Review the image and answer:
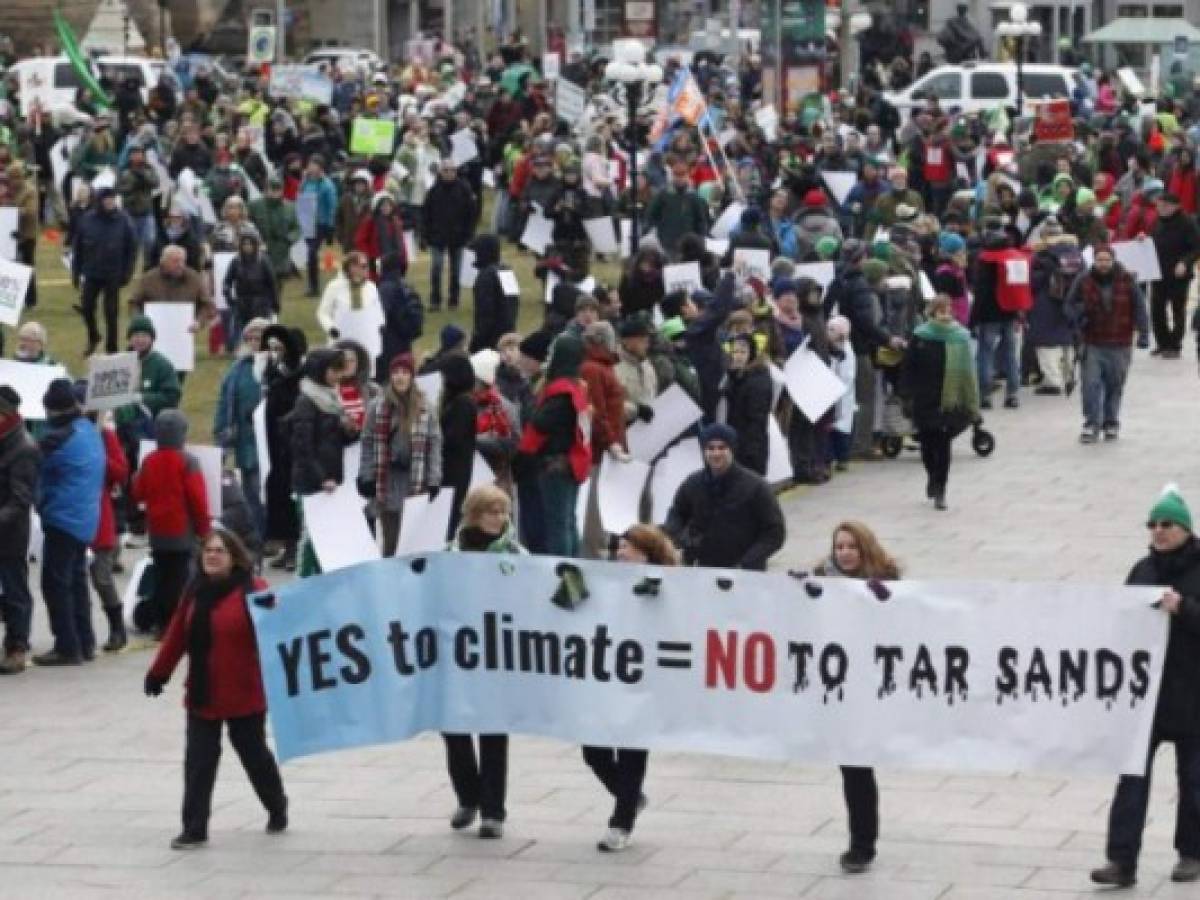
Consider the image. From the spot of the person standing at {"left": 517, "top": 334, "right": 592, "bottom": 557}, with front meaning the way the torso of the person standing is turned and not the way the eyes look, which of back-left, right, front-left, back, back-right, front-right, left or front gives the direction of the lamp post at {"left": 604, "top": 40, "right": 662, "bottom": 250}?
front-right

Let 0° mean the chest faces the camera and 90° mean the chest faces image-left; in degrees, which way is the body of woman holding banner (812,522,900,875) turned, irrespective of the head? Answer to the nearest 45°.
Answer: approximately 45°

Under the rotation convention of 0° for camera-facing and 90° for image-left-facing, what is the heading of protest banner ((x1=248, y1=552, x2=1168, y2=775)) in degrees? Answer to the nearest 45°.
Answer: approximately 0°

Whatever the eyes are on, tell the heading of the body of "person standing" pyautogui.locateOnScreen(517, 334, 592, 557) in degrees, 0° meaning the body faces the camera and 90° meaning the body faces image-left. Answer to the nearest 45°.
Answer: approximately 135°

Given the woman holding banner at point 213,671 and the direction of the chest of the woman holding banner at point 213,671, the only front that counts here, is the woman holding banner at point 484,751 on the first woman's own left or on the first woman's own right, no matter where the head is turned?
on the first woman's own left

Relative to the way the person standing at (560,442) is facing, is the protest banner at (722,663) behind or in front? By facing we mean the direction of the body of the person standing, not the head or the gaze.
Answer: behind

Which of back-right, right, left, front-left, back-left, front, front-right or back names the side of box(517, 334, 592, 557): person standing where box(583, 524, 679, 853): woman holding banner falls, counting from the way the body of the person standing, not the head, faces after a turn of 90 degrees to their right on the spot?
back-right
